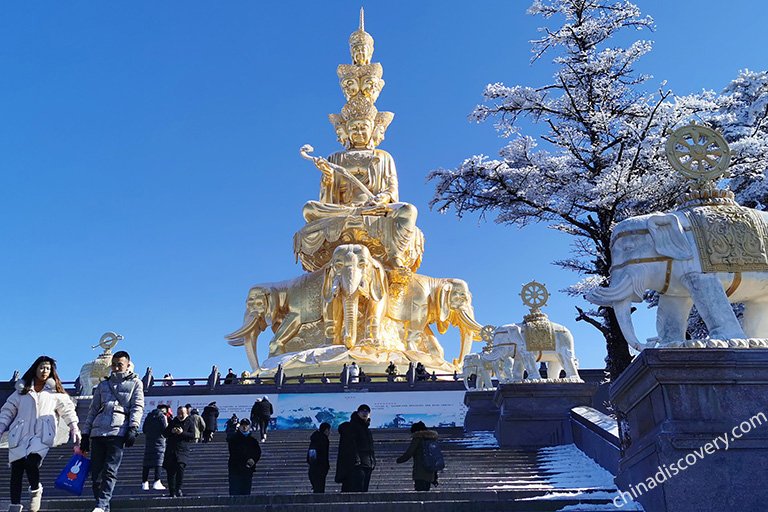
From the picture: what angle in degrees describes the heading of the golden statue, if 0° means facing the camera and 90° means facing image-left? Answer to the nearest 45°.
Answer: approximately 0°

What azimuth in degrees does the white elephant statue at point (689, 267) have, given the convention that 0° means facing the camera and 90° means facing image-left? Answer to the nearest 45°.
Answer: approximately 90°

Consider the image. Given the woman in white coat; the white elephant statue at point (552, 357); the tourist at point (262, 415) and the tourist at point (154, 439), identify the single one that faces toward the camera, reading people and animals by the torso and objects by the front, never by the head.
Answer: the woman in white coat

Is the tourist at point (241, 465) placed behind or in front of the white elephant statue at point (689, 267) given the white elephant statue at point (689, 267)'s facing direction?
in front
